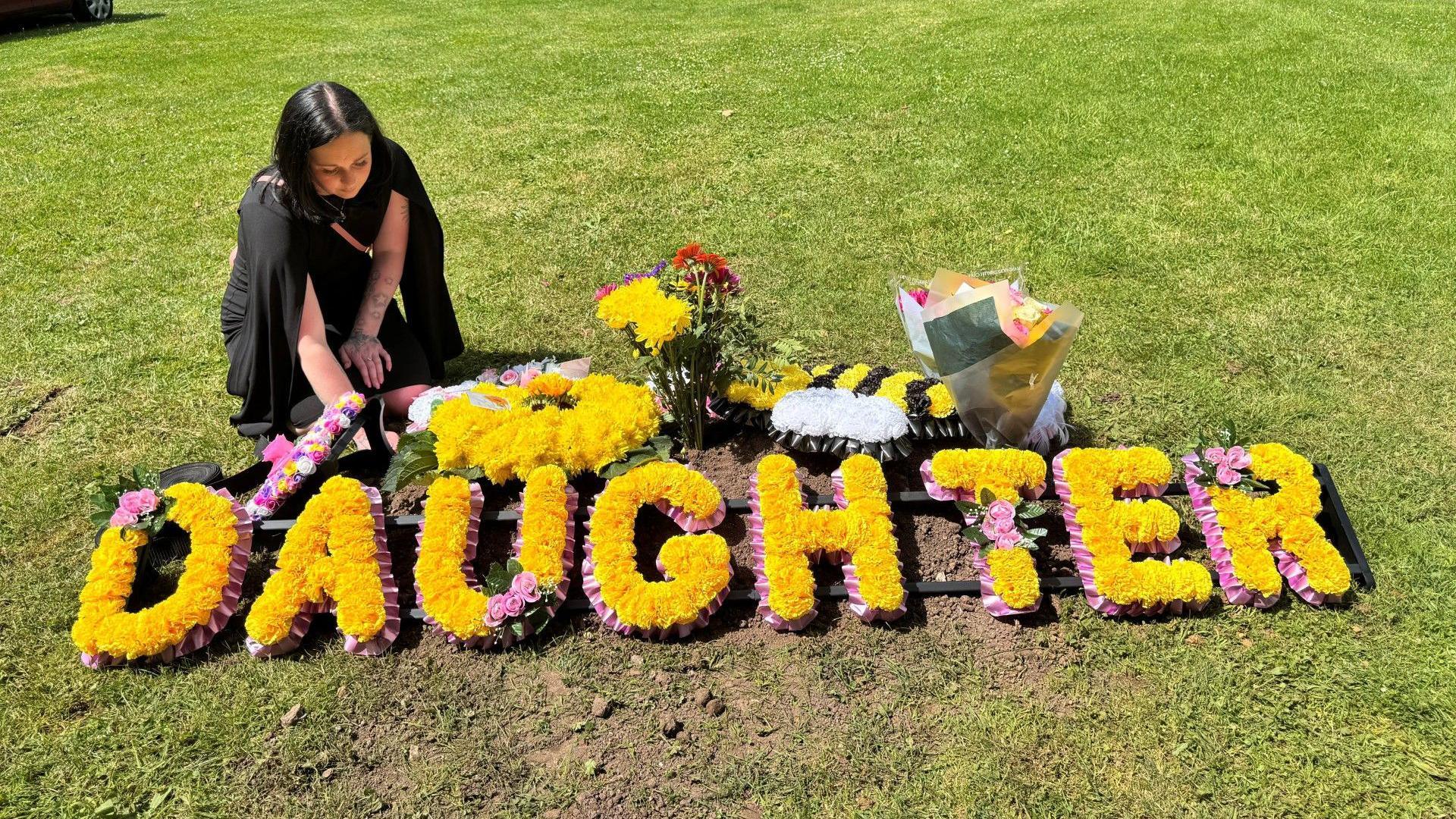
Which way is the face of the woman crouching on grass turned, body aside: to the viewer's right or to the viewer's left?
to the viewer's right

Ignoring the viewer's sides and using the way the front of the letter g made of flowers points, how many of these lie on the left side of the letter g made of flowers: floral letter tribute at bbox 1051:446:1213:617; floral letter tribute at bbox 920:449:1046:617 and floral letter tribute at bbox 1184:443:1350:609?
3

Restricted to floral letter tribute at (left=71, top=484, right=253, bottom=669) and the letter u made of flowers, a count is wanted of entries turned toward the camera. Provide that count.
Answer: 2

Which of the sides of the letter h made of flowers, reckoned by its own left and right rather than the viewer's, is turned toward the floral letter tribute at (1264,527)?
left

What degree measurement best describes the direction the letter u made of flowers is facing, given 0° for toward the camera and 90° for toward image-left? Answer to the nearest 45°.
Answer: approximately 0°

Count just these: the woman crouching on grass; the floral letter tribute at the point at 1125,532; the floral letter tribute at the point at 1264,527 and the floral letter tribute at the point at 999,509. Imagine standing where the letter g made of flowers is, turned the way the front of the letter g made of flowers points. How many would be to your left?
3

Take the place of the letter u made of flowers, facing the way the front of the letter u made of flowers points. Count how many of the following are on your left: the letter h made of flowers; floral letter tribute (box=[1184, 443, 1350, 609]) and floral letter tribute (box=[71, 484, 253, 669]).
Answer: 2

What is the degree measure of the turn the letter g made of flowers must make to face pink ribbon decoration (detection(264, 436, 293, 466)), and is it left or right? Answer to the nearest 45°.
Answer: approximately 135° to its right

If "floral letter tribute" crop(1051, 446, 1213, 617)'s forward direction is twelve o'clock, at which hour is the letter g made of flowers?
The letter g made of flowers is roughly at 2 o'clock from the floral letter tribute.
